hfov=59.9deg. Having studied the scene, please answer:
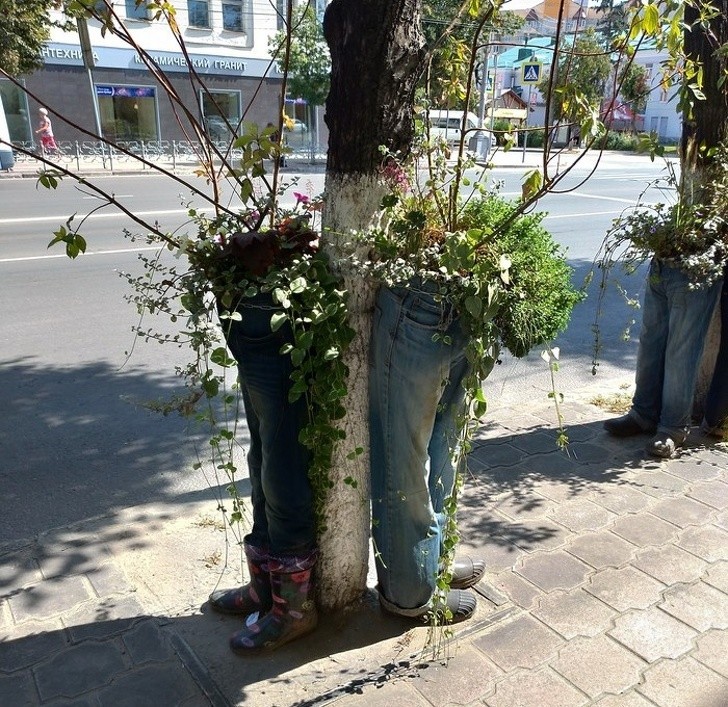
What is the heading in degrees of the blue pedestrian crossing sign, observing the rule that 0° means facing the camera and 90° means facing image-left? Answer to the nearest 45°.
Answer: approximately 0°

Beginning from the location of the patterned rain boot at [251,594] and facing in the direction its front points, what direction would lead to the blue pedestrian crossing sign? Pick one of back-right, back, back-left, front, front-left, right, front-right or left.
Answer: back-right

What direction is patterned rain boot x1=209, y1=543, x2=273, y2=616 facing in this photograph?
to the viewer's left

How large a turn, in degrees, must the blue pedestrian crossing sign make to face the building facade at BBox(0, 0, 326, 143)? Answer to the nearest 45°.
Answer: approximately 135° to its right

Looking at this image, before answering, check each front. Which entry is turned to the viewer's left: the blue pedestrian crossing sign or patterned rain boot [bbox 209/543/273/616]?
the patterned rain boot

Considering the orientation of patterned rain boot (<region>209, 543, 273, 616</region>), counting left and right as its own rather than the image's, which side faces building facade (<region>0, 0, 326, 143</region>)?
right

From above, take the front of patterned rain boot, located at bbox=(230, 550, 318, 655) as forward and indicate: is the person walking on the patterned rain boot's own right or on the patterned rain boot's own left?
on the patterned rain boot's own right

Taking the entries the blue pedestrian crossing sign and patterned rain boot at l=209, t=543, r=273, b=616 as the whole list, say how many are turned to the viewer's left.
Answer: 1
